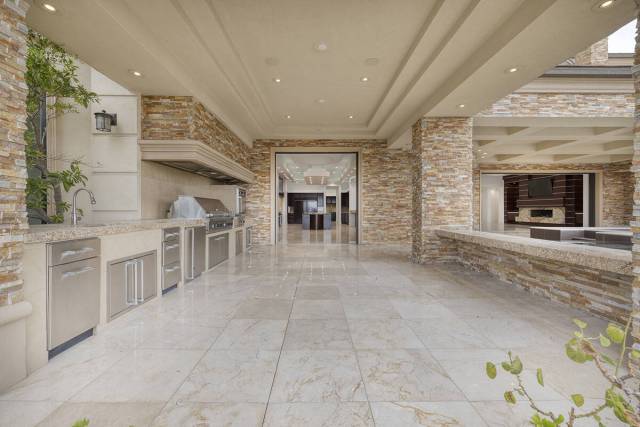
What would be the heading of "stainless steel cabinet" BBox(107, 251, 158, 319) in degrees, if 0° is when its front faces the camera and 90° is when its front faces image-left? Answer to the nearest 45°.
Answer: approximately 315°

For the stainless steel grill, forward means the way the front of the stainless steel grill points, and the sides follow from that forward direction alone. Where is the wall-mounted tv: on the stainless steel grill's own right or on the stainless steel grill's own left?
on the stainless steel grill's own left

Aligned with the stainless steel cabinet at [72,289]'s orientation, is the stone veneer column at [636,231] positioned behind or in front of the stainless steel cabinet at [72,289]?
in front

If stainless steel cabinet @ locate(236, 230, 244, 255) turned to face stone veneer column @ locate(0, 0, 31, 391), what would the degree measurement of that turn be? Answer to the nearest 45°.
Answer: approximately 90° to its right

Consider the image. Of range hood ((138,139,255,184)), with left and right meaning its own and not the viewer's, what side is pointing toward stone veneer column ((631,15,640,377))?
front

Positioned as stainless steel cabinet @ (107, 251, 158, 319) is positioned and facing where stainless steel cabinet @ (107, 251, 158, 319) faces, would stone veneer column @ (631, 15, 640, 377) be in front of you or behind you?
in front

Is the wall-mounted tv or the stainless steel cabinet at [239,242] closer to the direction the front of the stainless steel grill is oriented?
the wall-mounted tv

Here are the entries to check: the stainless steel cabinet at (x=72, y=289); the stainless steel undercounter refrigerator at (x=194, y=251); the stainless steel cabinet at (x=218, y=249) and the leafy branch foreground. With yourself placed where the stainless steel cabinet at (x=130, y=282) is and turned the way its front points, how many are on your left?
2

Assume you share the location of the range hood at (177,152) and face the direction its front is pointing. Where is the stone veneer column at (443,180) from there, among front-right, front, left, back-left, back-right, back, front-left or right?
front-left

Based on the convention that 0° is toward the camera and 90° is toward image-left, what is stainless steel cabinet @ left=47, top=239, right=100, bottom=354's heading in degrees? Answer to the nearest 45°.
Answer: approximately 315°

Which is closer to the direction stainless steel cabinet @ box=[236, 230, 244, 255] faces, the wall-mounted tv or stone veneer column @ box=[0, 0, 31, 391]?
the wall-mounted tv

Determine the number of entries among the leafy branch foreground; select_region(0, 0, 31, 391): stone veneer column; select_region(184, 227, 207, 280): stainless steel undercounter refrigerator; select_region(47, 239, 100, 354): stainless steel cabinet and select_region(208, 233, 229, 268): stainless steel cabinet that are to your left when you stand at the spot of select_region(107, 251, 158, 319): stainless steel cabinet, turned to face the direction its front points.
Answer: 2

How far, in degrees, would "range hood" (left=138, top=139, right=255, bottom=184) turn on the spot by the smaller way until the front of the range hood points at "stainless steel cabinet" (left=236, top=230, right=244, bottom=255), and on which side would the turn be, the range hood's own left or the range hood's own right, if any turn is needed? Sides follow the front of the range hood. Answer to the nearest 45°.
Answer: approximately 90° to the range hood's own left
